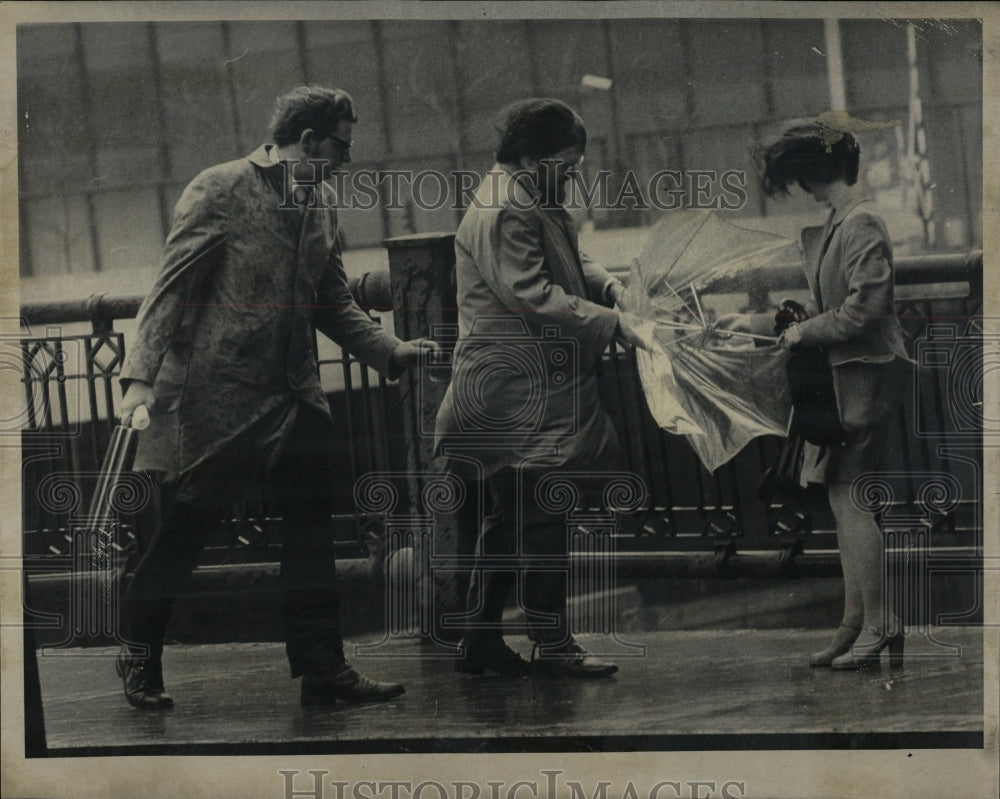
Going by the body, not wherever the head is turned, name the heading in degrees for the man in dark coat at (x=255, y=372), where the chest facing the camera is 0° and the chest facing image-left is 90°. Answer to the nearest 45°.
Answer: approximately 315°

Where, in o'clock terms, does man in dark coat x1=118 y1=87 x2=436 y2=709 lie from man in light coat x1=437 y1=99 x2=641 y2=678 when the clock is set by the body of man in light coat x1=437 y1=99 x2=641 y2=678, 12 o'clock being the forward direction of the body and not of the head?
man in dark coat x1=118 y1=87 x2=436 y2=709 is roughly at 6 o'clock from man in light coat x1=437 y1=99 x2=641 y2=678.

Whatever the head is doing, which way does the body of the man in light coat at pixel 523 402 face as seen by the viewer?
to the viewer's right

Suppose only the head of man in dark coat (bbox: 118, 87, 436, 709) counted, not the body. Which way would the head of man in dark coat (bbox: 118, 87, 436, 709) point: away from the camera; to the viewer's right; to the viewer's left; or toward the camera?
to the viewer's right

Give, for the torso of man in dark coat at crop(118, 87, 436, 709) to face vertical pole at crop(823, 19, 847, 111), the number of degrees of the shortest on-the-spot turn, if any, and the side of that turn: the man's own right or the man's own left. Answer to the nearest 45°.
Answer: approximately 45° to the man's own left

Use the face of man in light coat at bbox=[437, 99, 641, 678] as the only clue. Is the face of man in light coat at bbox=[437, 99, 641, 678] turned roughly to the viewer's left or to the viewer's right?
to the viewer's right

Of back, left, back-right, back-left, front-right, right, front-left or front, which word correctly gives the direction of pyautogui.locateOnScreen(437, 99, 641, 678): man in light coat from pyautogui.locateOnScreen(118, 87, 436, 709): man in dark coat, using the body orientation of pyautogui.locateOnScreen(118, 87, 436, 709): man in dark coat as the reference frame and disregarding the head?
front-left

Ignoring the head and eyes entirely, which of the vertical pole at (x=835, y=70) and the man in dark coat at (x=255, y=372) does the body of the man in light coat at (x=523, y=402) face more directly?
the vertical pole

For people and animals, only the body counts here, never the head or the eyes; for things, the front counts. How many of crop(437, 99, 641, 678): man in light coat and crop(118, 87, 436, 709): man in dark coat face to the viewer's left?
0
